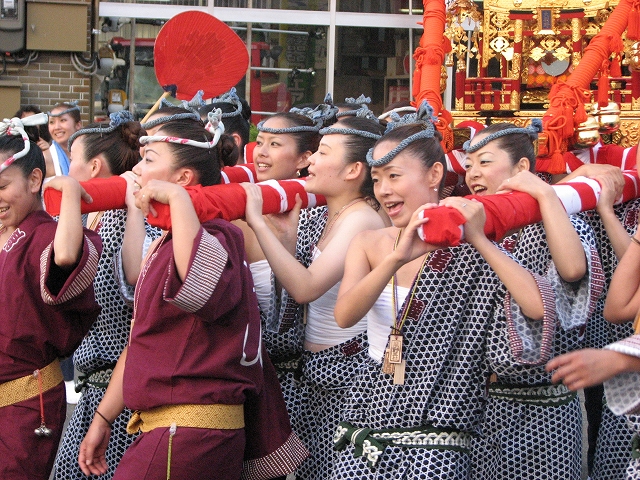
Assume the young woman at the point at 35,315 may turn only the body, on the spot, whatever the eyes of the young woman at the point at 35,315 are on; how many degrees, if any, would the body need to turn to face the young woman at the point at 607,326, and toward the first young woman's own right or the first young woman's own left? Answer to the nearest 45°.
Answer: approximately 135° to the first young woman's own left

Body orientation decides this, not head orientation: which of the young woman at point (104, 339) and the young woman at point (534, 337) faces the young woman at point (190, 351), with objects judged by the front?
the young woman at point (534, 337)

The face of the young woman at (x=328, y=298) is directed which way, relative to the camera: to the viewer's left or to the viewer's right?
to the viewer's left

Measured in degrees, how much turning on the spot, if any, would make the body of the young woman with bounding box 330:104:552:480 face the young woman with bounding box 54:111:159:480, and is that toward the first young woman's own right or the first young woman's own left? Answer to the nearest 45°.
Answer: approximately 90° to the first young woman's own right

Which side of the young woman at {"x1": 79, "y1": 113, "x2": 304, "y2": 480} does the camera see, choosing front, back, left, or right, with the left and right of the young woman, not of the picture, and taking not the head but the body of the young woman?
left

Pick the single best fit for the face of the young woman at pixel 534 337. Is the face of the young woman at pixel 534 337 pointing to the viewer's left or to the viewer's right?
to the viewer's left

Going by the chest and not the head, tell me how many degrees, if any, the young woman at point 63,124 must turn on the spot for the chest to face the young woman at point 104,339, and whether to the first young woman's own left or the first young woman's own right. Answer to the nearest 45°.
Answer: approximately 45° to the first young woman's own left
